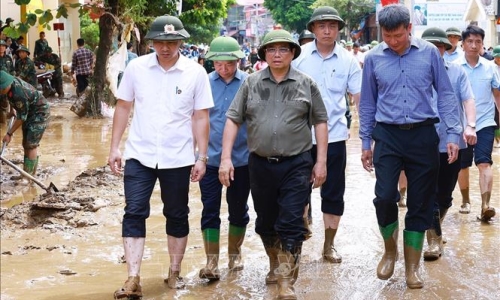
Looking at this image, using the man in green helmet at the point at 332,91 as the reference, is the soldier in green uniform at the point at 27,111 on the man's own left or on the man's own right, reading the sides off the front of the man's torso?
on the man's own right

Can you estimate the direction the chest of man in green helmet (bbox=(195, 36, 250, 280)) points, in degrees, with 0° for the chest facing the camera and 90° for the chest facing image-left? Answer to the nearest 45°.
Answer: approximately 0°

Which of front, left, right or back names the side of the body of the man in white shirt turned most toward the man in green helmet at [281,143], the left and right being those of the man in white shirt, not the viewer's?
left

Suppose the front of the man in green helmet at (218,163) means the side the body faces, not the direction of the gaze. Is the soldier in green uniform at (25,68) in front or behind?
behind
